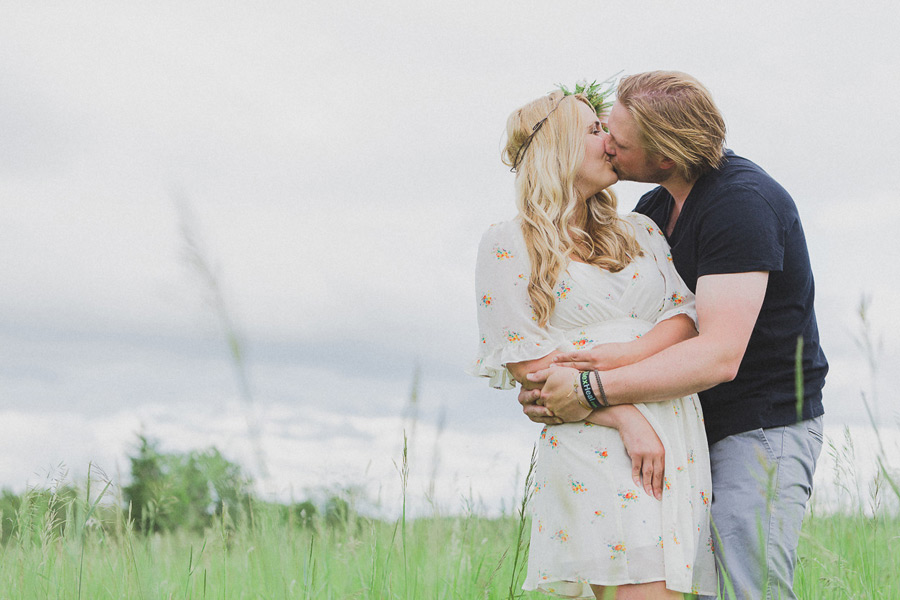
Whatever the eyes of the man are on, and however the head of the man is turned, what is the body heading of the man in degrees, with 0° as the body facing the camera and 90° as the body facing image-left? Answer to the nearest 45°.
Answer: approximately 90°

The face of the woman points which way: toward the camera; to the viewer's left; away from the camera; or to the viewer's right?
to the viewer's right

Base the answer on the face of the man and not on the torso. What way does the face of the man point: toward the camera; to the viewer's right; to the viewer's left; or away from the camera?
to the viewer's left

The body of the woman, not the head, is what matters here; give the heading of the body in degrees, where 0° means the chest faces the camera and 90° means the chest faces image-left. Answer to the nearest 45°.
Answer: approximately 315°
